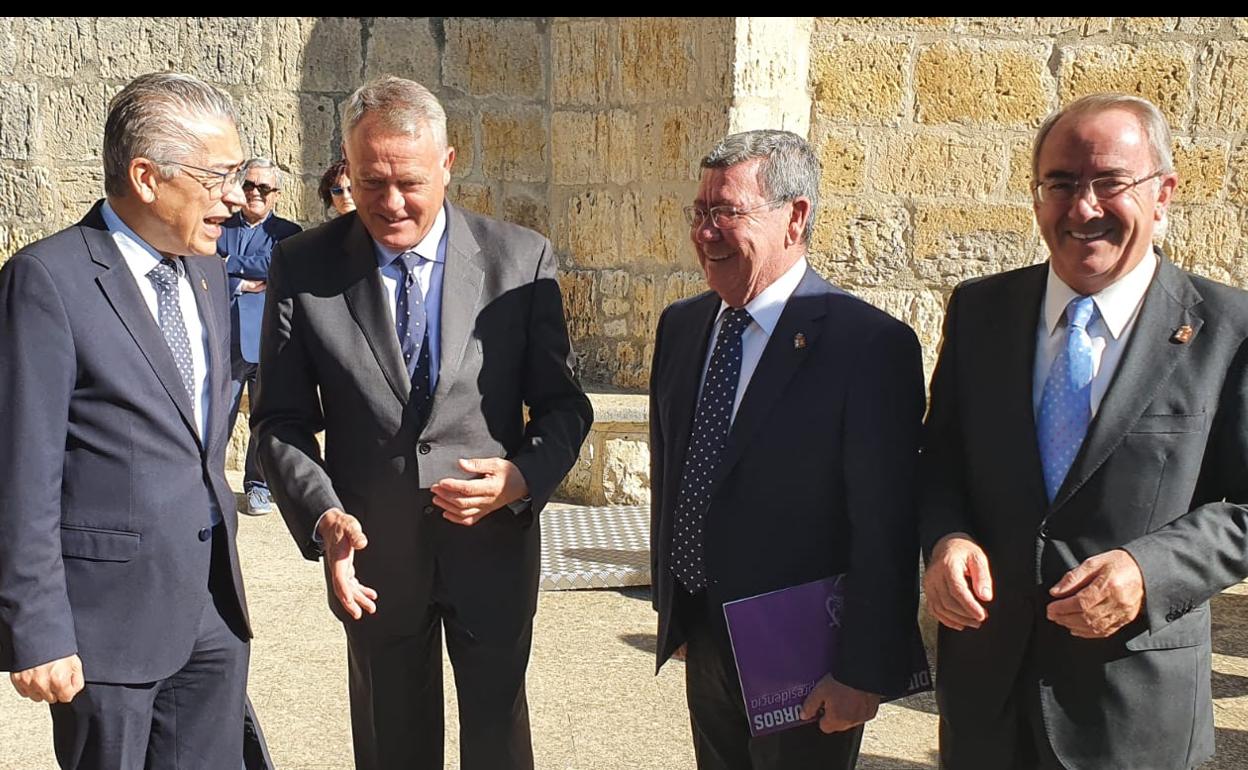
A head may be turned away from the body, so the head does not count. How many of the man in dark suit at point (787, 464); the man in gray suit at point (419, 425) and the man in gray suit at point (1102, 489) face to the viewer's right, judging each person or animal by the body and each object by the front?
0

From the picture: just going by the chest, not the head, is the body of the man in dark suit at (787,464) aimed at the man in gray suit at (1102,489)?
no

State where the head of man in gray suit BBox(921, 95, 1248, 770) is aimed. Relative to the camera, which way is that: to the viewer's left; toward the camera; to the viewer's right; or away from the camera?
toward the camera

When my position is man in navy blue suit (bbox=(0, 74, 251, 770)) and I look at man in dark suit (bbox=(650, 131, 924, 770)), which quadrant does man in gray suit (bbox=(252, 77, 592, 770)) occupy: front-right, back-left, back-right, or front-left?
front-left

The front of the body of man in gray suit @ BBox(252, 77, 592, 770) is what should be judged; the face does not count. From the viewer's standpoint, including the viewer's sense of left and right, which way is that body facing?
facing the viewer

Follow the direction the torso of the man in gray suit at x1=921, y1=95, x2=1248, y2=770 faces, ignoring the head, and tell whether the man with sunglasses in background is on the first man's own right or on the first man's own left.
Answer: on the first man's own right

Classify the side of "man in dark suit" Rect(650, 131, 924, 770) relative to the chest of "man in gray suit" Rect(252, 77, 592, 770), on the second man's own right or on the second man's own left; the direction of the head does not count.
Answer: on the second man's own left

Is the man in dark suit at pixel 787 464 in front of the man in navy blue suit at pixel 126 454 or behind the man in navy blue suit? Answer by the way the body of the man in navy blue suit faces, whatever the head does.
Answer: in front

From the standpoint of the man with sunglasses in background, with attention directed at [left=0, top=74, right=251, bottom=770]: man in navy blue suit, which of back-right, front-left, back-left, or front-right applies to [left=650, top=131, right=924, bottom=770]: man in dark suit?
front-left

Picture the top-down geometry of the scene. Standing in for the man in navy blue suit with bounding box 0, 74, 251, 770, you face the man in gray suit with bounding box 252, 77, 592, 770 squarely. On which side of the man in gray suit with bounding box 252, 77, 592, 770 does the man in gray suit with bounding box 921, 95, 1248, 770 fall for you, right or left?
right

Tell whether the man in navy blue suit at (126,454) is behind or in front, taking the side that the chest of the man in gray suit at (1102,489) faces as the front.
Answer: in front

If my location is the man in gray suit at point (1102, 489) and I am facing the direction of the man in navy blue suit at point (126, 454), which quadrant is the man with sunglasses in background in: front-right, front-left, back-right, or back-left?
front-right

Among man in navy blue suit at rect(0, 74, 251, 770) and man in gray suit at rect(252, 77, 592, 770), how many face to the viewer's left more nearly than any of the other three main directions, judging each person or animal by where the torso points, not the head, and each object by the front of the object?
0

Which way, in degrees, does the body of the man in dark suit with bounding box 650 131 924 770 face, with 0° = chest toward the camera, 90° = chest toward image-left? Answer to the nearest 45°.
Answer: approximately 45°

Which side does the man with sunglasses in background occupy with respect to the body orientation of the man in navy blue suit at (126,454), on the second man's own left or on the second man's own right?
on the second man's own left

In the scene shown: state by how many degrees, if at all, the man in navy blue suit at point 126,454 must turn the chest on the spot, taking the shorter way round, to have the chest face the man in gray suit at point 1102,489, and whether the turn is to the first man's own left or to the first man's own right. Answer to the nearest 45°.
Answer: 0° — they already face them

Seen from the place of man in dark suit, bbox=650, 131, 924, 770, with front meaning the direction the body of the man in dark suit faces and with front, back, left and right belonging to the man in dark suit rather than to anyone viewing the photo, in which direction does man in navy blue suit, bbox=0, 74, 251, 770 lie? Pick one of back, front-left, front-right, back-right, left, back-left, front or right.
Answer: front-right

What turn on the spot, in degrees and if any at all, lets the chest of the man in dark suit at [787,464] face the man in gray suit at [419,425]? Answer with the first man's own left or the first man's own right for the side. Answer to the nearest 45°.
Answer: approximately 45° to the first man's own right

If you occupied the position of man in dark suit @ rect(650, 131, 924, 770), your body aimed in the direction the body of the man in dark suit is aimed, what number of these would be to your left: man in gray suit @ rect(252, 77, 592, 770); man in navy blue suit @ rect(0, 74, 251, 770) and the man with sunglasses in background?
0
